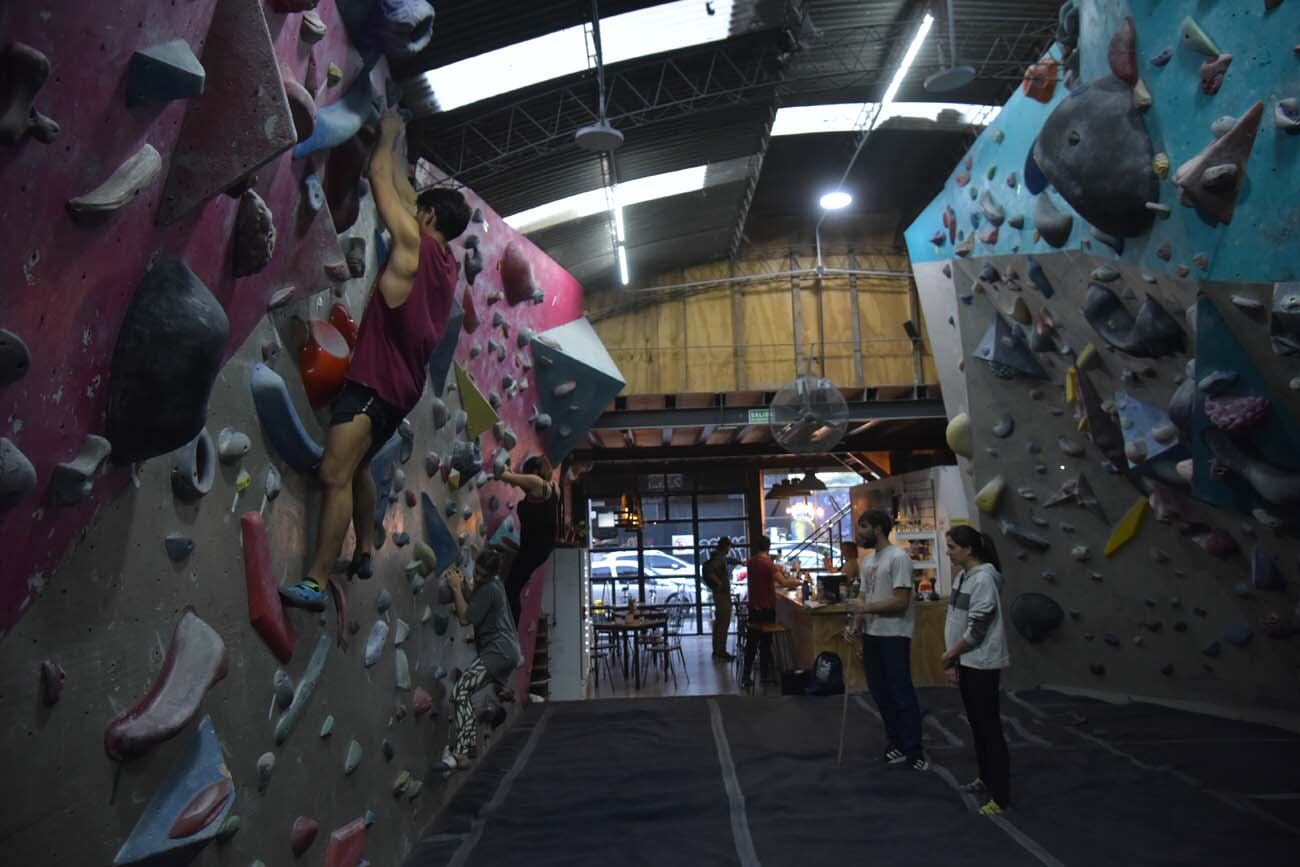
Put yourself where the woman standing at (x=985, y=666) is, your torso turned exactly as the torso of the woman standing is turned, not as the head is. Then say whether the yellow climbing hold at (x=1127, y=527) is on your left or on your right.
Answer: on your right

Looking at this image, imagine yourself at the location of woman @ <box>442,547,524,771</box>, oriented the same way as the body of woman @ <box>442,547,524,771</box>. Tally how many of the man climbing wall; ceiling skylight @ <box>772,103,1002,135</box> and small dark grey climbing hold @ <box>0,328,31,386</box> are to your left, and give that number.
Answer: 2

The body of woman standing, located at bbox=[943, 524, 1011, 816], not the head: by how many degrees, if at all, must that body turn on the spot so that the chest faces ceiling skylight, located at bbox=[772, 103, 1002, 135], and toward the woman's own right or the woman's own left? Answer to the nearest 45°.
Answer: approximately 90° to the woman's own right

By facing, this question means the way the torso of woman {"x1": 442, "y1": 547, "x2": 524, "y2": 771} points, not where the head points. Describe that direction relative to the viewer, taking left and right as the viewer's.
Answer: facing to the left of the viewer

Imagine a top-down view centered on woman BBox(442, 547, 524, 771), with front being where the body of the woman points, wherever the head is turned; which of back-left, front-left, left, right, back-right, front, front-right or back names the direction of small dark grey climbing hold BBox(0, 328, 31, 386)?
left

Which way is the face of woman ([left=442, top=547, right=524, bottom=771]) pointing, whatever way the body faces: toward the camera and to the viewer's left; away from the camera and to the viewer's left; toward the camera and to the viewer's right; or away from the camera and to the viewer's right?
away from the camera and to the viewer's left

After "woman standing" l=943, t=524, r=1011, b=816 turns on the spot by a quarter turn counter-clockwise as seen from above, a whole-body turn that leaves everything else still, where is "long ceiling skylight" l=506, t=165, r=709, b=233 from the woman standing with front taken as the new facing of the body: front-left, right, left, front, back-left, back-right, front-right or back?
back-right

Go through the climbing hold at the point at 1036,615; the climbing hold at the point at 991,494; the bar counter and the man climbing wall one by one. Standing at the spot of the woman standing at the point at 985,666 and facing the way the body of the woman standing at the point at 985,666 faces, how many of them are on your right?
3

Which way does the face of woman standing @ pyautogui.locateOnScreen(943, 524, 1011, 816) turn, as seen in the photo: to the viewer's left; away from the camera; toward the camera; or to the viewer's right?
to the viewer's left

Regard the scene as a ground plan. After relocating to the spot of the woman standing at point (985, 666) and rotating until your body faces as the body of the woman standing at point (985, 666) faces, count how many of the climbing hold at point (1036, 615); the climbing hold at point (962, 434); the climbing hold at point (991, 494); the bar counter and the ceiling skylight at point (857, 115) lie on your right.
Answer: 5

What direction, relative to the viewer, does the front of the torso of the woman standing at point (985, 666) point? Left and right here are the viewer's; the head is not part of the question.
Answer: facing to the left of the viewer

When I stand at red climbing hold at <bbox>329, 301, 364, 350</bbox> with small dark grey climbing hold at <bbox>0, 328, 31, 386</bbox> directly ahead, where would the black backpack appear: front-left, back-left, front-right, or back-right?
back-left

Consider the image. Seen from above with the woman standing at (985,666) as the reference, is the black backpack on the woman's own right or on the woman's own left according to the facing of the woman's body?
on the woman's own right

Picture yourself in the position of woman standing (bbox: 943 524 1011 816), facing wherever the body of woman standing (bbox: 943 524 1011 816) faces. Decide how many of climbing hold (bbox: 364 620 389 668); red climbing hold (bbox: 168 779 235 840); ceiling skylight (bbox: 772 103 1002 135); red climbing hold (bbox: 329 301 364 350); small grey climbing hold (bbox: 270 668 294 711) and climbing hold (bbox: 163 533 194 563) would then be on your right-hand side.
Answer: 1
